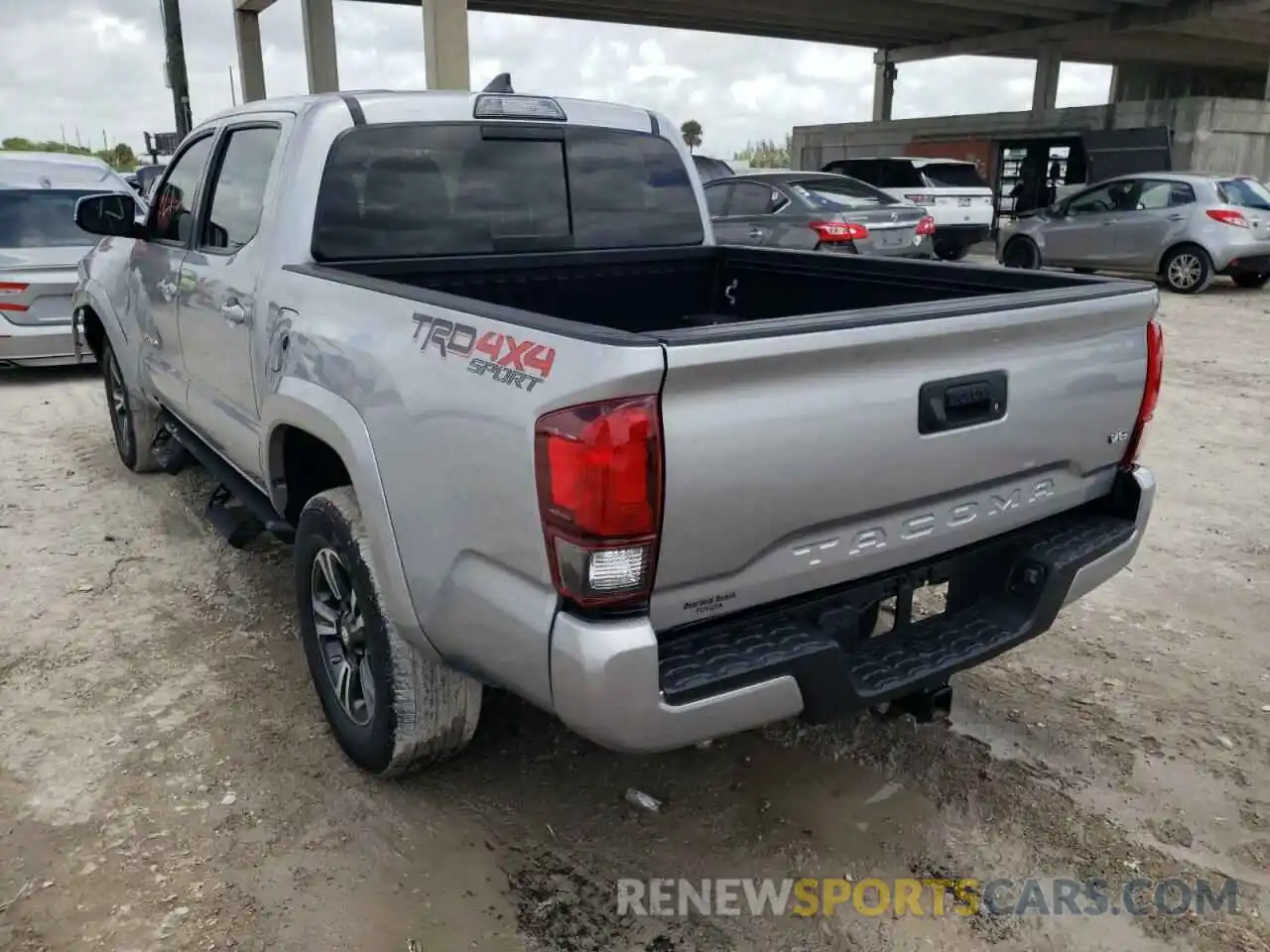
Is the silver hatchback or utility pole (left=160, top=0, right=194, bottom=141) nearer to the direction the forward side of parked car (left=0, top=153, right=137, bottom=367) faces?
the utility pole

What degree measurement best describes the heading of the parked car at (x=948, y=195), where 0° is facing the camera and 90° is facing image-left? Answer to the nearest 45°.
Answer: approximately 135°

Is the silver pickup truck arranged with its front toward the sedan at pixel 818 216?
no

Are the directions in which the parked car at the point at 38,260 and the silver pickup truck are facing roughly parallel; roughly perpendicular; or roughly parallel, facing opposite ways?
roughly parallel

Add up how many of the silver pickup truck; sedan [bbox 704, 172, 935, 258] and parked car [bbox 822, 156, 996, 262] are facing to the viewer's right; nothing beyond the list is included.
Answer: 0

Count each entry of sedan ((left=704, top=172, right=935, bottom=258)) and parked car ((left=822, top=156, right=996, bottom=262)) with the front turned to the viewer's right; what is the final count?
0

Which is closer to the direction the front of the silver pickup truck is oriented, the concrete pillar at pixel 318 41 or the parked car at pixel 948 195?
the concrete pillar

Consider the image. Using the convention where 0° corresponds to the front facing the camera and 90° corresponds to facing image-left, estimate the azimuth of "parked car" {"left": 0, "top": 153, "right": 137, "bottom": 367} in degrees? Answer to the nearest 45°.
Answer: approximately 180°

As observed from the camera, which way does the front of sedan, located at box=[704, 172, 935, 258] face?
facing away from the viewer and to the left of the viewer

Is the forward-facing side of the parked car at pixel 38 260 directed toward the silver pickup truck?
no

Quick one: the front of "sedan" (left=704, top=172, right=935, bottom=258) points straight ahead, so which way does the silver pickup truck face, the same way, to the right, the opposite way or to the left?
the same way

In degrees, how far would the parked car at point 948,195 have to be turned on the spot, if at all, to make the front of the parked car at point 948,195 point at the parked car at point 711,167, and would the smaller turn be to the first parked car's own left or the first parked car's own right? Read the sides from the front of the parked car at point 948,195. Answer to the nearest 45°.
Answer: approximately 45° to the first parked car's own left

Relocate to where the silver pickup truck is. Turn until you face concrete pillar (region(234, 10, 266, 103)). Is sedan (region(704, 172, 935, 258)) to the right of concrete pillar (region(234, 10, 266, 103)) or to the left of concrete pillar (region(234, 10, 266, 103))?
right

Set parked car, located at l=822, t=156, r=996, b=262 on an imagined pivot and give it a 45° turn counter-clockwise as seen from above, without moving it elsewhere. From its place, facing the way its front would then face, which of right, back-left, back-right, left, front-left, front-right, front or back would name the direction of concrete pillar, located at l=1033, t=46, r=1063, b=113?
right

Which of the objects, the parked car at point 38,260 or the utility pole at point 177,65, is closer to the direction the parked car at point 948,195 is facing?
the utility pole

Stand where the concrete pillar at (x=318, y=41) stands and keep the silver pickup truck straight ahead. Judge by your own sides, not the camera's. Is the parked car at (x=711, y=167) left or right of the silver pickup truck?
left

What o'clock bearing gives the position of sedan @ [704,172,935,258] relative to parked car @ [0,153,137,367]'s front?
The sedan is roughly at 3 o'clock from the parked car.

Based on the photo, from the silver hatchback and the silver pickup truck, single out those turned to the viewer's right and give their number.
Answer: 0

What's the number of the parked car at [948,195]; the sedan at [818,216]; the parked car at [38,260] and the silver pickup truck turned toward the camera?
0

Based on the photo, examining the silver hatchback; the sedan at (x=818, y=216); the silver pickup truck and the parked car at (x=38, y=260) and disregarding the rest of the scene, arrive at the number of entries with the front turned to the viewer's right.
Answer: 0
